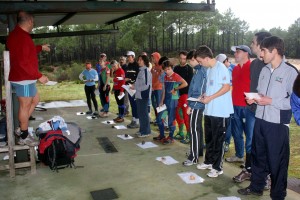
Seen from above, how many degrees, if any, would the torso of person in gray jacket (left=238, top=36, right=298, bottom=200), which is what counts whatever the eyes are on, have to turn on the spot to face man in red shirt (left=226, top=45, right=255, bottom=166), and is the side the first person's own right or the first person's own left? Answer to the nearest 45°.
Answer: approximately 135° to the first person's own right

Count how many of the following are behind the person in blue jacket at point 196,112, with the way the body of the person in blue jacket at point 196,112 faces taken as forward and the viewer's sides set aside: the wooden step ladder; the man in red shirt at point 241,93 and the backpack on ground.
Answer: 1

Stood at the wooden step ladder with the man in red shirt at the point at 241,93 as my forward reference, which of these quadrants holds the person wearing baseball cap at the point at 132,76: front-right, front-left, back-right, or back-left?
front-left

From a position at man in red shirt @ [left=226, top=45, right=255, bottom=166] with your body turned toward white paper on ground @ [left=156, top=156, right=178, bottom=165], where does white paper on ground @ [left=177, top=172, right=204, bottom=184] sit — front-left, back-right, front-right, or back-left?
front-left

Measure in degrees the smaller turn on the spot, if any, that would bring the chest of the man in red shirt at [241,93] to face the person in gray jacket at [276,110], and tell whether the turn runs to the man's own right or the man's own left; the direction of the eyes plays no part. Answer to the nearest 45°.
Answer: approximately 90° to the man's own left

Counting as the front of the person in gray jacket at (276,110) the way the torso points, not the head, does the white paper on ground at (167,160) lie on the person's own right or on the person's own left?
on the person's own right

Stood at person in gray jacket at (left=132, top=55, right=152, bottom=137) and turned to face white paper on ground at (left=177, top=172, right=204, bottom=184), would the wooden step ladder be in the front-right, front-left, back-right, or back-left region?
front-right

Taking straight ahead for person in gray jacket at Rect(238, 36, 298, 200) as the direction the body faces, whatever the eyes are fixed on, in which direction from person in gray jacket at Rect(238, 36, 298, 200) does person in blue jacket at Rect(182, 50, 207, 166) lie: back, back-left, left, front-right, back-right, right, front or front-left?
right

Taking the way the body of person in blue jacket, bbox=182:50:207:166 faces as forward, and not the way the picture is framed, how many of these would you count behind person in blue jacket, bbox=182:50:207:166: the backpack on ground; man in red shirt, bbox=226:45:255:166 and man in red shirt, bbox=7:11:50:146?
1

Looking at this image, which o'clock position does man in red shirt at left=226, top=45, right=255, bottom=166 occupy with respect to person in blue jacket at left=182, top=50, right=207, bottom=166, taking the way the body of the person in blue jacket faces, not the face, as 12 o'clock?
The man in red shirt is roughly at 6 o'clock from the person in blue jacket.

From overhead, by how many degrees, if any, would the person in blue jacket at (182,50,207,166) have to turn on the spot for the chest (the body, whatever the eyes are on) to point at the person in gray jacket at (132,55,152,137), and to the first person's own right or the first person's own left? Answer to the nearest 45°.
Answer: approximately 45° to the first person's own right

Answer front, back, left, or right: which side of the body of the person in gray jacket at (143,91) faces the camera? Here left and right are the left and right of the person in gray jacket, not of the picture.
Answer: left

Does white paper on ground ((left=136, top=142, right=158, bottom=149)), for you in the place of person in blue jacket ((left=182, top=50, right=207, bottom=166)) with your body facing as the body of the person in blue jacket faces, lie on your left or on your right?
on your right

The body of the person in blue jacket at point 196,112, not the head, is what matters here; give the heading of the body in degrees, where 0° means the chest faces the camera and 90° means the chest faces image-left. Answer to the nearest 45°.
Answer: approximately 90°

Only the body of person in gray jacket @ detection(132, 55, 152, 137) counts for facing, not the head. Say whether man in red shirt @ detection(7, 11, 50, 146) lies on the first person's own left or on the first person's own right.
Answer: on the first person's own left

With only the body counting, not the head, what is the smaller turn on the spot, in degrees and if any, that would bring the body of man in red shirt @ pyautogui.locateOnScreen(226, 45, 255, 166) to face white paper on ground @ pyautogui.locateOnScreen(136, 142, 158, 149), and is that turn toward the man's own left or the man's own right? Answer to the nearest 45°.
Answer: approximately 45° to the man's own right

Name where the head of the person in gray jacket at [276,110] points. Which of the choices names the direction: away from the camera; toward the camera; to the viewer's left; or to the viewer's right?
to the viewer's left
